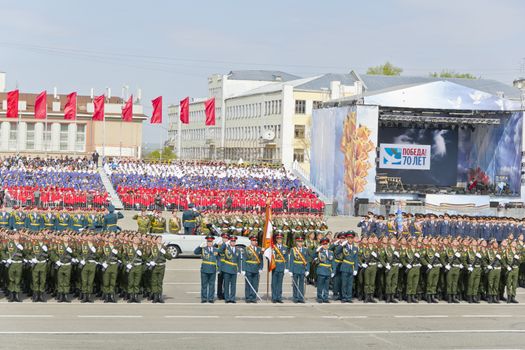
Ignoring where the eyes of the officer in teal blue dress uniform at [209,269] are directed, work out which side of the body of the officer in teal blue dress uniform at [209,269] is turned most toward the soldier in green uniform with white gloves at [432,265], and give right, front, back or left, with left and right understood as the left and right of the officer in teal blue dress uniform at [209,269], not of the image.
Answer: left

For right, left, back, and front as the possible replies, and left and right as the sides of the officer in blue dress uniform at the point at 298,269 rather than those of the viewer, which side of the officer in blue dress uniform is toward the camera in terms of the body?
front

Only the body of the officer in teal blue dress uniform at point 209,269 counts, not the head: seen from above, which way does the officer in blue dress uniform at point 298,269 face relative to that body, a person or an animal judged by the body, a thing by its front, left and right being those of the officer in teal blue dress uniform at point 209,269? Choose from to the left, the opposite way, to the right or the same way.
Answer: the same way

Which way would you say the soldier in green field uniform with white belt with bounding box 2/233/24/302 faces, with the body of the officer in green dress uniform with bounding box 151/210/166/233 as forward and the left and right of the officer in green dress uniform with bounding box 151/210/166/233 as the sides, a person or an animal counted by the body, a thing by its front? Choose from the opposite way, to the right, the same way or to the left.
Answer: the same way

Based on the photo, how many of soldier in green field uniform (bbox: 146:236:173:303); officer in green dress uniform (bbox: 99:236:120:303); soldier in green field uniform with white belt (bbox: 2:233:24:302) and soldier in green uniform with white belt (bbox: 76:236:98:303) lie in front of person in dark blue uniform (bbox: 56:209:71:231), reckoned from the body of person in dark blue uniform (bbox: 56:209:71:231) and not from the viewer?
4

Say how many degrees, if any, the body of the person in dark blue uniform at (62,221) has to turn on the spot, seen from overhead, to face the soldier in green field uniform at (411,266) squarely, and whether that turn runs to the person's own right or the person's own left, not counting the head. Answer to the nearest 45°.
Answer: approximately 45° to the person's own left

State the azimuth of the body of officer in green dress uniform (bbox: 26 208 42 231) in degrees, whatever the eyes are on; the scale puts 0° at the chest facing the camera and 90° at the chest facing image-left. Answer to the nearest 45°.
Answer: approximately 0°

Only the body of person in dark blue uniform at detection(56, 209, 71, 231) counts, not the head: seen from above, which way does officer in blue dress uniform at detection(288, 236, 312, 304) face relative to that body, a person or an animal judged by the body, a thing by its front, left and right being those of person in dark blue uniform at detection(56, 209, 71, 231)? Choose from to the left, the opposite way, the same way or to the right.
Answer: the same way

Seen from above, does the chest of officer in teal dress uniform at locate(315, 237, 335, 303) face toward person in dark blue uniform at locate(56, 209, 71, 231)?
no

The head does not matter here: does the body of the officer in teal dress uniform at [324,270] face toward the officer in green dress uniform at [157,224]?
no

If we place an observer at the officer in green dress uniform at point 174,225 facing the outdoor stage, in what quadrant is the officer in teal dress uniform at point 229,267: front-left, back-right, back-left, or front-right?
back-right

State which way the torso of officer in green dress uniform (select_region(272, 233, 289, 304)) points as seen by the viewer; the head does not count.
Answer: toward the camera

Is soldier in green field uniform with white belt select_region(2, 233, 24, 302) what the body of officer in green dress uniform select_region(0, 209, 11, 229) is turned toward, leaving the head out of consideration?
yes

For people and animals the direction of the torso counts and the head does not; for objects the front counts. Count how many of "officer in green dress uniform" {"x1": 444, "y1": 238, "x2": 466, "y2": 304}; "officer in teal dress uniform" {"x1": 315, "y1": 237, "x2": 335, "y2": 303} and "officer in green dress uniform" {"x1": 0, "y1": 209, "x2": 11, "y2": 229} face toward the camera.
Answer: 3

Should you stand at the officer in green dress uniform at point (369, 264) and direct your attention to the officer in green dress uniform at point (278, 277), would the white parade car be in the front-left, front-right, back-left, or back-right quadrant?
front-right

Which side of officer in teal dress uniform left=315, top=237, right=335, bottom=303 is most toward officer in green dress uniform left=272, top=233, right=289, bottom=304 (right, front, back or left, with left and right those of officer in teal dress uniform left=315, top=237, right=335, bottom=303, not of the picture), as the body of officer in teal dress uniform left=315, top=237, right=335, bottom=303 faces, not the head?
right

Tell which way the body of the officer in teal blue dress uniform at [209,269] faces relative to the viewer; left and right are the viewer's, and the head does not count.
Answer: facing the viewer

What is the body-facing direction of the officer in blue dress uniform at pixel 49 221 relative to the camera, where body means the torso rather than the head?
toward the camera
